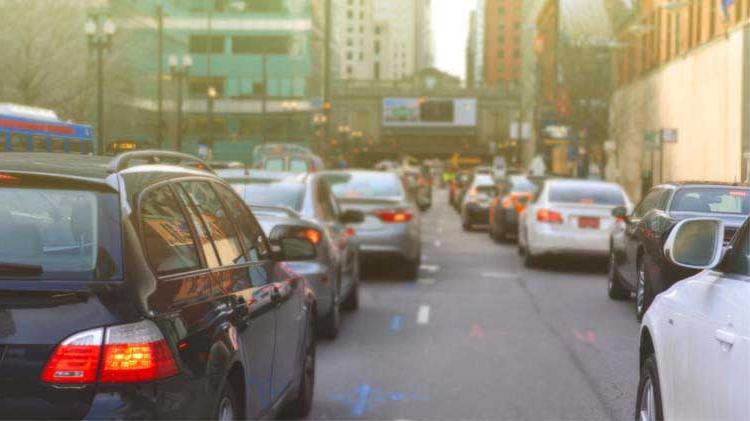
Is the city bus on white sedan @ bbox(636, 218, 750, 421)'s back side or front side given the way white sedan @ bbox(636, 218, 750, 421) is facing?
on the front side

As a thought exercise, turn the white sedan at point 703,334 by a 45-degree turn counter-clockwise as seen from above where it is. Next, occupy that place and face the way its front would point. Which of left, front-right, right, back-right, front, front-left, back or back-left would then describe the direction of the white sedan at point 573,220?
right

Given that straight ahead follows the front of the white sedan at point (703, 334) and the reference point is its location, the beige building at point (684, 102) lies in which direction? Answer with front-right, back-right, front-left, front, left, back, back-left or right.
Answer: front-right

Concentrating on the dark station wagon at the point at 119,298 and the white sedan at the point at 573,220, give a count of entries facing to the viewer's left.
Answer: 0

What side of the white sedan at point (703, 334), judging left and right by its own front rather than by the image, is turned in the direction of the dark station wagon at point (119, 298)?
left

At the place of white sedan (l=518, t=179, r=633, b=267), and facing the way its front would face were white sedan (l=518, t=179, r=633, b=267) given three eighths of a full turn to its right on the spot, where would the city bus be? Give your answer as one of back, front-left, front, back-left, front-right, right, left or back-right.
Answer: back-right

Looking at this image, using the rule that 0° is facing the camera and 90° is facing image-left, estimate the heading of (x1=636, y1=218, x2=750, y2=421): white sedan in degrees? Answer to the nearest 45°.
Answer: approximately 135°

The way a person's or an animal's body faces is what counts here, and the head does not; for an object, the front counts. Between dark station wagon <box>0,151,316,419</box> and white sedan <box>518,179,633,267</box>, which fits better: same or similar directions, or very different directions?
same or similar directions

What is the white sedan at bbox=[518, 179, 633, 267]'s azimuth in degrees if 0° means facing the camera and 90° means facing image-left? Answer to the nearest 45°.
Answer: approximately 180°

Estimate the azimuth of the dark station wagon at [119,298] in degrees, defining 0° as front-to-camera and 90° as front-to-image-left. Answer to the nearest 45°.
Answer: approximately 225°

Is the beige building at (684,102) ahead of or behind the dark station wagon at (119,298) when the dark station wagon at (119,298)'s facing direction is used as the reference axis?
ahead

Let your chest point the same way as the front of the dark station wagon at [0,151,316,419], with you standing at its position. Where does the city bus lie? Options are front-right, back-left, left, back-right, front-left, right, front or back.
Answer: front-left

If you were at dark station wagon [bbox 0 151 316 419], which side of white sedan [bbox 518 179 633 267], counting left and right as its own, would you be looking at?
back
